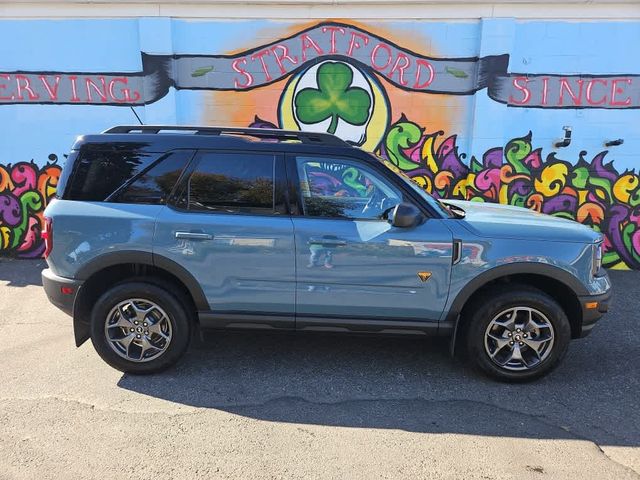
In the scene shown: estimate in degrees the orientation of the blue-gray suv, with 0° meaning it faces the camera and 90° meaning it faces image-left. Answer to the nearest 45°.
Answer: approximately 270°
